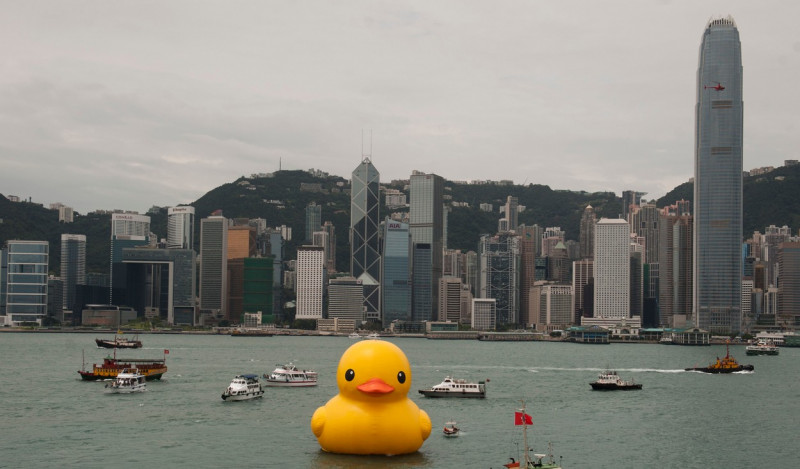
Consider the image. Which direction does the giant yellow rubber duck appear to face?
toward the camera
